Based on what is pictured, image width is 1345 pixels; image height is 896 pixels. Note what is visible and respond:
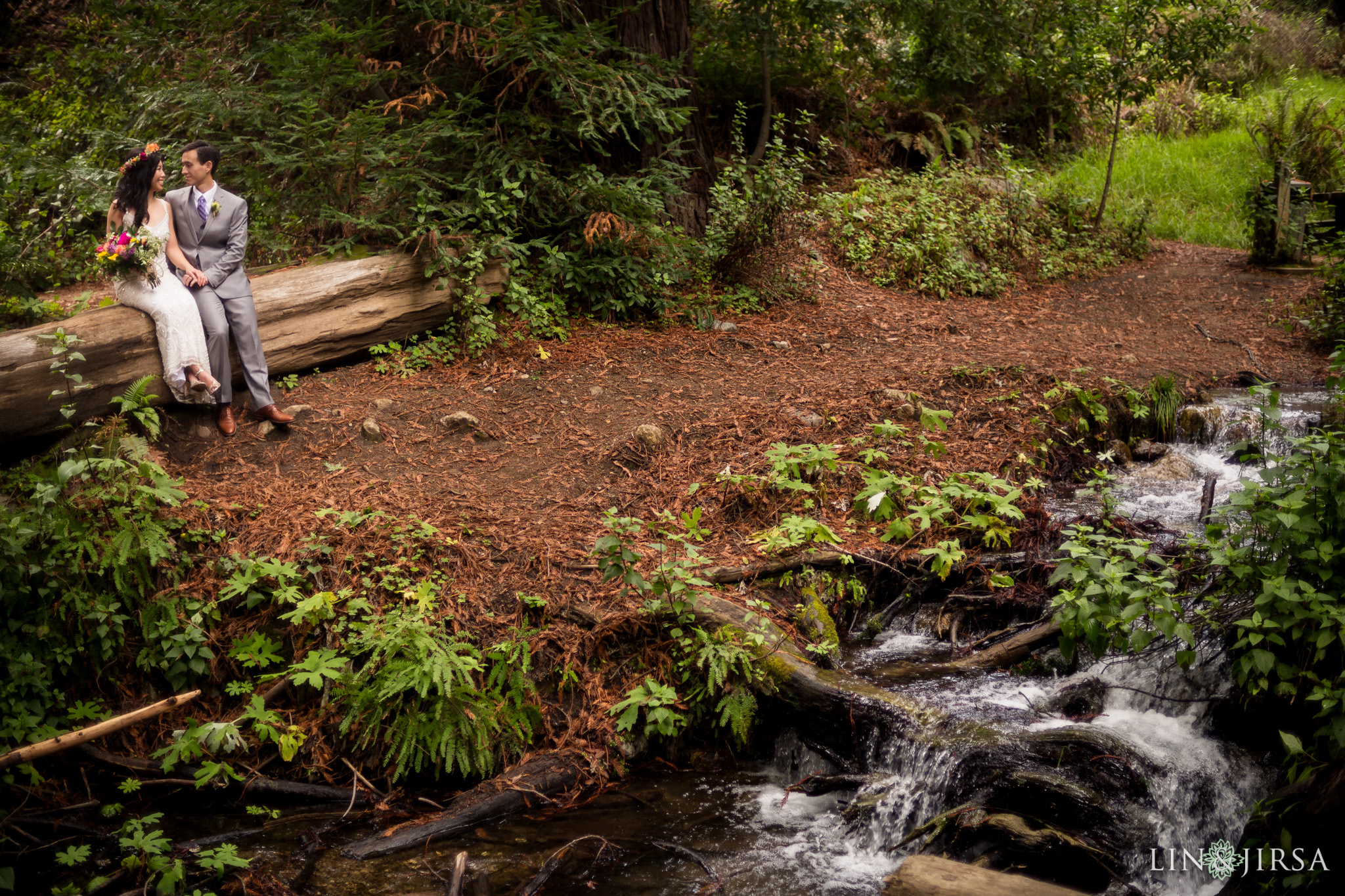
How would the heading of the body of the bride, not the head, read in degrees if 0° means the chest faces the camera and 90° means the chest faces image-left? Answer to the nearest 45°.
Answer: approximately 315°

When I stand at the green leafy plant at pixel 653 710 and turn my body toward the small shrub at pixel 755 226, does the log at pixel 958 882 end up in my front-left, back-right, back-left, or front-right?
back-right

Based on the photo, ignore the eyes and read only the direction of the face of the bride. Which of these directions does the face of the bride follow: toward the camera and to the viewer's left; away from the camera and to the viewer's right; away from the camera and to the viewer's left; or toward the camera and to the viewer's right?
toward the camera and to the viewer's right

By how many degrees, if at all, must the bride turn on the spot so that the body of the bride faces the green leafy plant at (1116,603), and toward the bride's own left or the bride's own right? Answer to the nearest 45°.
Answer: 0° — they already face it

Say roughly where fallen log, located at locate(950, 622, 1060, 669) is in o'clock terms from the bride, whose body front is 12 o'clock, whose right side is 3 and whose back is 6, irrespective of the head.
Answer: The fallen log is roughly at 12 o'clock from the bride.

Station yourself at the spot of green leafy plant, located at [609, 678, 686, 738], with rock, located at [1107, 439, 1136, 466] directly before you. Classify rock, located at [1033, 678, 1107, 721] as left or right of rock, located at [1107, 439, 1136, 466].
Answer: right
